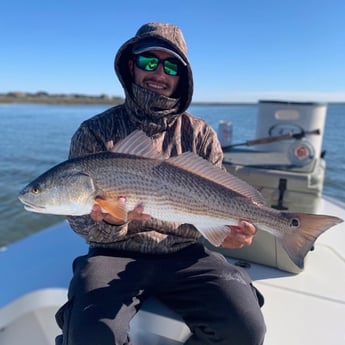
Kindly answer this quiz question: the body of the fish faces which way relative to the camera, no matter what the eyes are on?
to the viewer's left
